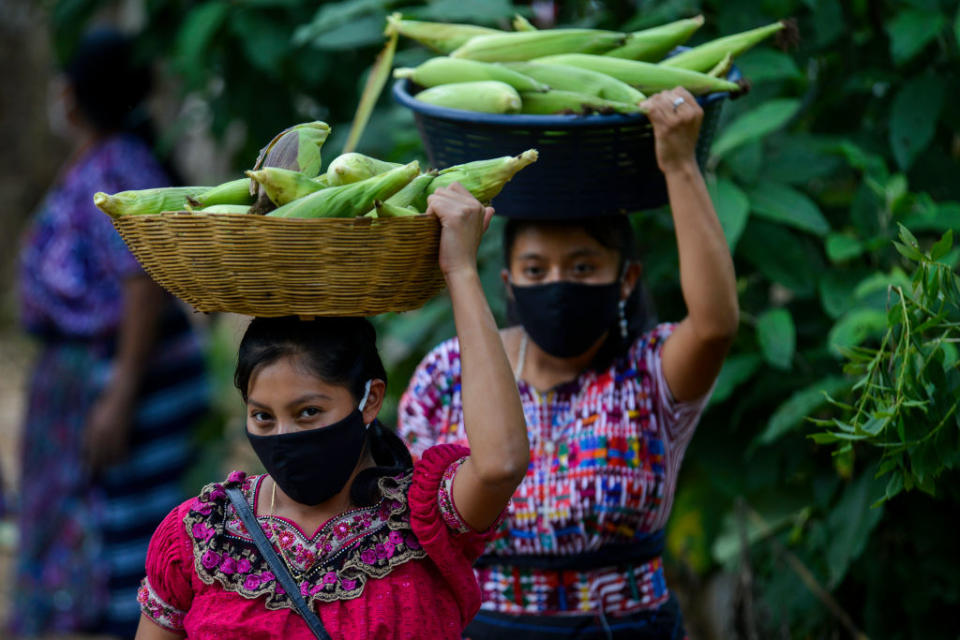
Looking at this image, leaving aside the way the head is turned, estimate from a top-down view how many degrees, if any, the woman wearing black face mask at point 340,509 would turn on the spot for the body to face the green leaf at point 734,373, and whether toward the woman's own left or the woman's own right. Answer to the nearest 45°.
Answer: approximately 135° to the woman's own left

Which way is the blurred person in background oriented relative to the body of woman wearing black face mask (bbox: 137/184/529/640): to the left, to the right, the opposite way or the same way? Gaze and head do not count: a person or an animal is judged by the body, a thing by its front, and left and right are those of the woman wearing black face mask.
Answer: to the right

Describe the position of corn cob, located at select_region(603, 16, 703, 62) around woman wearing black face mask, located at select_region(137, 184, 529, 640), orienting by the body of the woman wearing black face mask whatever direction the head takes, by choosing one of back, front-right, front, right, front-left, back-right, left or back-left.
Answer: back-left

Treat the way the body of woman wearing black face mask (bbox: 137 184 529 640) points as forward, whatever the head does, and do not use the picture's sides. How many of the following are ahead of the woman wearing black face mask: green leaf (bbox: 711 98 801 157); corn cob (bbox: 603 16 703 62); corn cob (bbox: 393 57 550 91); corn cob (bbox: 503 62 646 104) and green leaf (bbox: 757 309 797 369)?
0

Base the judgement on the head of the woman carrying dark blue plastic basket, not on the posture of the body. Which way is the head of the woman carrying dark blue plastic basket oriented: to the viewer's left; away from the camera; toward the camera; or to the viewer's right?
toward the camera

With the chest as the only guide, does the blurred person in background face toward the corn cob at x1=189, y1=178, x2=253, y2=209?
no

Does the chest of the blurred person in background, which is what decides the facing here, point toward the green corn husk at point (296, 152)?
no

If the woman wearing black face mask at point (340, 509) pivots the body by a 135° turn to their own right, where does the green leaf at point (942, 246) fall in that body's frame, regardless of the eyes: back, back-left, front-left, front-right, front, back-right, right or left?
back-right

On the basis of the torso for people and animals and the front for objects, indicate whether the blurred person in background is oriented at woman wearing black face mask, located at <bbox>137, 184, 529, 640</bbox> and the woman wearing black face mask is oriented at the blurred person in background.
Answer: no

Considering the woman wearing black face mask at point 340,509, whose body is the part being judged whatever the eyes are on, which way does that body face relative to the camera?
toward the camera

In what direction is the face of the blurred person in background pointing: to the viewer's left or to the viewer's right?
to the viewer's left

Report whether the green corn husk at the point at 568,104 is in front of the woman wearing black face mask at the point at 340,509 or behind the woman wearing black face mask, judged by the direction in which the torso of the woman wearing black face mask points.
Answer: behind

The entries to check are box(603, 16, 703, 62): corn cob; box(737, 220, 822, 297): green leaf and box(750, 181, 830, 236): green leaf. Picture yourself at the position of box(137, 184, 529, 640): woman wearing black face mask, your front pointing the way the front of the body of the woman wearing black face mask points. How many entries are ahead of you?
0

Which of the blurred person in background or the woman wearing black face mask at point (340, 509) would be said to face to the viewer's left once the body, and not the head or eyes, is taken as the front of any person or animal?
the blurred person in background
